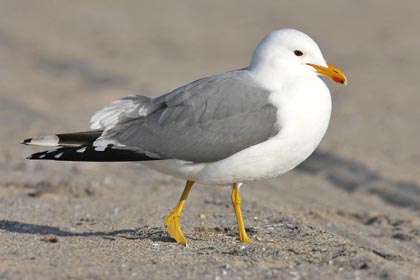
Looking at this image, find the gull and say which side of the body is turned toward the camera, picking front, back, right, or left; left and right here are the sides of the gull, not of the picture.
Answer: right
